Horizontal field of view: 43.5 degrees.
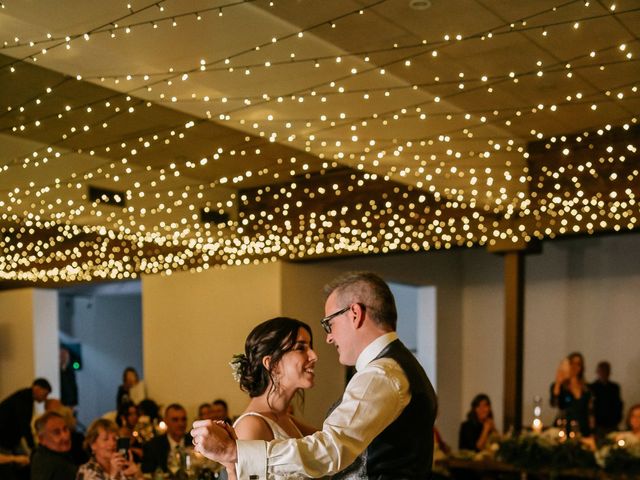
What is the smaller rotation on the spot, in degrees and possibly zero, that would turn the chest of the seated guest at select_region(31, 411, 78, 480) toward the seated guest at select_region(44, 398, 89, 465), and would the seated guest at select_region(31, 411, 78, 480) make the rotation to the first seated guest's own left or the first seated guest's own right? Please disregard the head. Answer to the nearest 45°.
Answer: approximately 135° to the first seated guest's own left

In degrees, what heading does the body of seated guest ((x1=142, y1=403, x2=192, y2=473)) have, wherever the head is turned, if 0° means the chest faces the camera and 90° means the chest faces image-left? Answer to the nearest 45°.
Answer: approximately 315°

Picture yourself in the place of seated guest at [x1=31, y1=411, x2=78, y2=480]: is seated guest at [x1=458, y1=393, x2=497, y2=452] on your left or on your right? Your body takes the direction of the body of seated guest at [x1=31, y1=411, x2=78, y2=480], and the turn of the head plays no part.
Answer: on your left

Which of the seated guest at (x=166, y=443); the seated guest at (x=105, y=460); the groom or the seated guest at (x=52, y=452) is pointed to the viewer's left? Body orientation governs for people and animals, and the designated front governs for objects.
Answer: the groom

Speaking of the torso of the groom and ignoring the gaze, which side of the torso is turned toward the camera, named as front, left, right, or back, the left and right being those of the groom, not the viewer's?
left

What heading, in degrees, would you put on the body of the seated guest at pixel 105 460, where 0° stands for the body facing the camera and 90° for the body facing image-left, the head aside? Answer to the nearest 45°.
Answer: approximately 315°

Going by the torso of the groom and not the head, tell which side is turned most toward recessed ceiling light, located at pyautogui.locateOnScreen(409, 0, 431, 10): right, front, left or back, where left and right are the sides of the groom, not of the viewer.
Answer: right

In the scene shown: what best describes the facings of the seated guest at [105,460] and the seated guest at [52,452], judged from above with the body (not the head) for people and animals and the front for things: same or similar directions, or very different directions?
same or similar directions

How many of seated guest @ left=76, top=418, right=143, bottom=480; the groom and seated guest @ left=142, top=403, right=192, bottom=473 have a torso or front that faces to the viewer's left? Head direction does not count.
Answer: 1

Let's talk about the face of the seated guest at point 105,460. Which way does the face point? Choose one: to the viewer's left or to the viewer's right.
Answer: to the viewer's right

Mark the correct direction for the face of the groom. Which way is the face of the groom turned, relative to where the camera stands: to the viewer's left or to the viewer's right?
to the viewer's left

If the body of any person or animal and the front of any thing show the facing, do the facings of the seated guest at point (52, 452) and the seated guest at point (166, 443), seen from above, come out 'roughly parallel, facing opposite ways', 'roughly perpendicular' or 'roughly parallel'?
roughly parallel

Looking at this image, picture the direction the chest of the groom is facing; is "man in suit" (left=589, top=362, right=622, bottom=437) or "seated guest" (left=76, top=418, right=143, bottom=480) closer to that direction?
the seated guest
